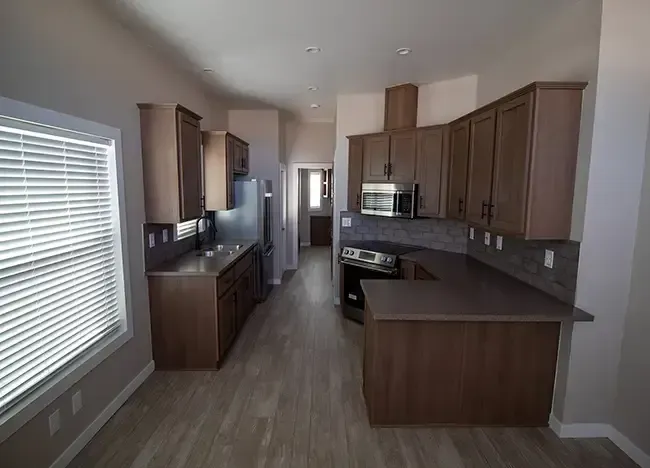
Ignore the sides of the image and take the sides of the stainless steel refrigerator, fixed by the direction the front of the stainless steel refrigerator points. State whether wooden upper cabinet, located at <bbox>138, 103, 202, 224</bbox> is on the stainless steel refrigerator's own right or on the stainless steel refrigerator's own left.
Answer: on the stainless steel refrigerator's own right

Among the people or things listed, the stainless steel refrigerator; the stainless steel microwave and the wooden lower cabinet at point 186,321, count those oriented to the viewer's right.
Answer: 2

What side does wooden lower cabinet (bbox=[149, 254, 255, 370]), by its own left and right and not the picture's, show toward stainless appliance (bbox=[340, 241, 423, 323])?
front

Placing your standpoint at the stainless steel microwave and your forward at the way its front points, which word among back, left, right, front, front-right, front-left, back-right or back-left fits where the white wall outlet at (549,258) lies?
front-left

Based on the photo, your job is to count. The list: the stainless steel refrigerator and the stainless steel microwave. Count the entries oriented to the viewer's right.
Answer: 1

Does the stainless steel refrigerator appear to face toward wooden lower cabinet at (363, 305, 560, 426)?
no

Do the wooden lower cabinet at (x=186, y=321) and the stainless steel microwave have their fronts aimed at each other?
no

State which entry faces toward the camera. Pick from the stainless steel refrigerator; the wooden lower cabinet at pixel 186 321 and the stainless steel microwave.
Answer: the stainless steel microwave

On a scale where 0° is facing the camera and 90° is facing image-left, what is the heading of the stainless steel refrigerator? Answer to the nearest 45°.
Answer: approximately 270°

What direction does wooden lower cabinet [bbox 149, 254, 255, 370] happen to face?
to the viewer's right

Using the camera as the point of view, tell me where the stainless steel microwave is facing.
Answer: facing the viewer

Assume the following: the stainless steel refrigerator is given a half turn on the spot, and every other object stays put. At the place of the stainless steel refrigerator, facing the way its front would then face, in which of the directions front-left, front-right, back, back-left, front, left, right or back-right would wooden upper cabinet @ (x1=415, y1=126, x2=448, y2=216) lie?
back-left

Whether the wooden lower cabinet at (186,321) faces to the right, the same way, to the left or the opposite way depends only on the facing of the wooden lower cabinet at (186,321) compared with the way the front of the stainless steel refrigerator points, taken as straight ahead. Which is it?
the same way

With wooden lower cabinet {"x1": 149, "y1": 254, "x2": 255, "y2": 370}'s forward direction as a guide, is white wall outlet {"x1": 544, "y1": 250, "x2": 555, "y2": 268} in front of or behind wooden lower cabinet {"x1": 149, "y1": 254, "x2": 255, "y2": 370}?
in front

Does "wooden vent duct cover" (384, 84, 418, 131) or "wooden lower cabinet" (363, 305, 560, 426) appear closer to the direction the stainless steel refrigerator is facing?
the wooden vent duct cover

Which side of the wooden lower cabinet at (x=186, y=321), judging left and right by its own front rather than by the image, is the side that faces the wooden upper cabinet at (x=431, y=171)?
front

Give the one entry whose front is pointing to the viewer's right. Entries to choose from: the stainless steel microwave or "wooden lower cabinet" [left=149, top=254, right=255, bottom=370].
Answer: the wooden lower cabinet

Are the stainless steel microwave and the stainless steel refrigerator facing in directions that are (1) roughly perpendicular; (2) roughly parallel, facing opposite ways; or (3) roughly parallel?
roughly perpendicular
